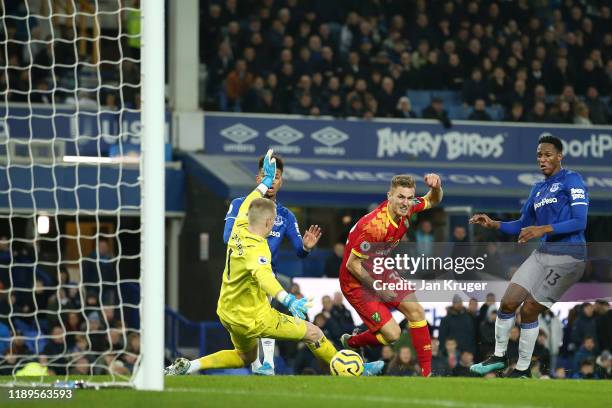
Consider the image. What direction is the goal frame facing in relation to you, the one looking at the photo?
facing to the right of the viewer

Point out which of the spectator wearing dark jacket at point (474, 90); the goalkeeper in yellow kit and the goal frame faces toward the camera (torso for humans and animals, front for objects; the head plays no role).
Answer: the spectator wearing dark jacket

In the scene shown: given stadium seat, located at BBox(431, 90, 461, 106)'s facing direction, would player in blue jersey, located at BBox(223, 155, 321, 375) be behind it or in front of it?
in front

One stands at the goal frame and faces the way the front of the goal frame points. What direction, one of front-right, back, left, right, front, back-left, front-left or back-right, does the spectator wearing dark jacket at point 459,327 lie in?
front-left

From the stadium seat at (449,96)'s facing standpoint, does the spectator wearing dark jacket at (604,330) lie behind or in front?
in front

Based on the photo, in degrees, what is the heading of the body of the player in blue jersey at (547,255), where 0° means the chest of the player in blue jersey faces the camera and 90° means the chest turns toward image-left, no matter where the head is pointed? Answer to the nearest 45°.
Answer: approximately 45°

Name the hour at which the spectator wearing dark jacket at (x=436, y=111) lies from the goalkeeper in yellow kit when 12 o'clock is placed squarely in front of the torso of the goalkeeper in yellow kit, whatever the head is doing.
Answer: The spectator wearing dark jacket is roughly at 11 o'clock from the goalkeeper in yellow kit.

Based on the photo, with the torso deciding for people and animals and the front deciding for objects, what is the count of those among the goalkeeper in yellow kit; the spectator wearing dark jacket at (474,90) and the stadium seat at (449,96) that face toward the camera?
2

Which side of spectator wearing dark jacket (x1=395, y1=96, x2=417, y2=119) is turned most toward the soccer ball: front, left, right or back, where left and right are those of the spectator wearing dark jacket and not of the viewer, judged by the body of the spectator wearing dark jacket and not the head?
front

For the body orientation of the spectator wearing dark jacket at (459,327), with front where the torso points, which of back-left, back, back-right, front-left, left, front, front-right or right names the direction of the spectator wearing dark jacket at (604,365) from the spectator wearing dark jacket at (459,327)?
back-left

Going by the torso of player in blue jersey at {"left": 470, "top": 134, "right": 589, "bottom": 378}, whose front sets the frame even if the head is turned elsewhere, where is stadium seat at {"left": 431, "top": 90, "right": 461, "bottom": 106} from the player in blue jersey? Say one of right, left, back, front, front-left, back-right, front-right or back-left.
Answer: back-right

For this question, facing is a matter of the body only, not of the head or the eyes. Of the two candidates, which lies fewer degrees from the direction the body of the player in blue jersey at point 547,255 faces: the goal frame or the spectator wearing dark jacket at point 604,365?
the goal frame

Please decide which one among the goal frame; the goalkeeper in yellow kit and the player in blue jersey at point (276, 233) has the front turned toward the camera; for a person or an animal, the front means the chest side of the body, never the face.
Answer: the player in blue jersey

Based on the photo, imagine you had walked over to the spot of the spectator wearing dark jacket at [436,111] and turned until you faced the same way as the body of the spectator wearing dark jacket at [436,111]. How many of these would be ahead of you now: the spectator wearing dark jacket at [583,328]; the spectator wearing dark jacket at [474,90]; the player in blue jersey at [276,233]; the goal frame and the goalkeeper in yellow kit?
4

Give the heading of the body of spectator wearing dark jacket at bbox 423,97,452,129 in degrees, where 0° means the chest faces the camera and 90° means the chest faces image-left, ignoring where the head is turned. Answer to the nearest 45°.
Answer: approximately 0°

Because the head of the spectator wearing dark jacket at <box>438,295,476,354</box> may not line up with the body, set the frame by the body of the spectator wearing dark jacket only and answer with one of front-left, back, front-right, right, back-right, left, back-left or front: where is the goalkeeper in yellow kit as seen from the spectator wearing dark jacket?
front-right

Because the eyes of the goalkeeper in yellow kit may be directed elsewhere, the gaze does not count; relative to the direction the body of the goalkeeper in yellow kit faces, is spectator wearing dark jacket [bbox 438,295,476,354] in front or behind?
in front

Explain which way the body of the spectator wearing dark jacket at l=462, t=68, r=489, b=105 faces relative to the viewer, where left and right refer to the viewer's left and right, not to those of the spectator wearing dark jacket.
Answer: facing the viewer

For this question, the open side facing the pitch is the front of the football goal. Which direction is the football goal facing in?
to the viewer's right

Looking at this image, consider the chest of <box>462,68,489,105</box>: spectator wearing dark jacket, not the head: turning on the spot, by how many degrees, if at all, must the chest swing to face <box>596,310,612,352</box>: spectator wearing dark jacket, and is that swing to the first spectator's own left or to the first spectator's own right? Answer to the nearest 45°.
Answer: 0° — they already face them

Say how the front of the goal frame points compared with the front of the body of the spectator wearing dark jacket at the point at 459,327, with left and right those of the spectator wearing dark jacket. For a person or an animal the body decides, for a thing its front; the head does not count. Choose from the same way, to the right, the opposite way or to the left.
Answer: to the left
